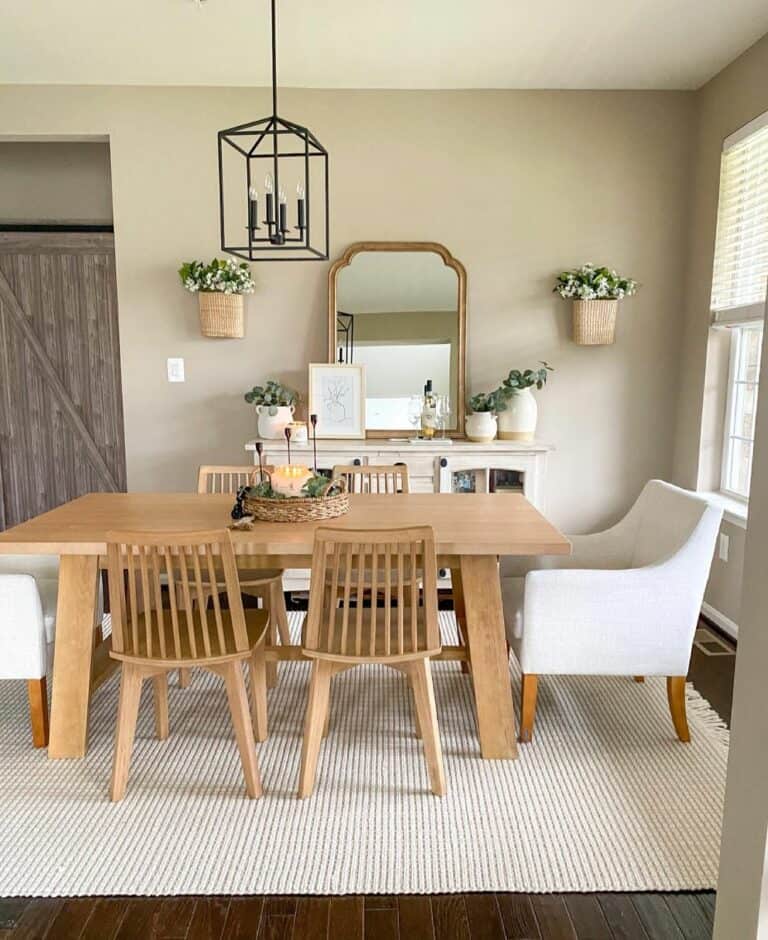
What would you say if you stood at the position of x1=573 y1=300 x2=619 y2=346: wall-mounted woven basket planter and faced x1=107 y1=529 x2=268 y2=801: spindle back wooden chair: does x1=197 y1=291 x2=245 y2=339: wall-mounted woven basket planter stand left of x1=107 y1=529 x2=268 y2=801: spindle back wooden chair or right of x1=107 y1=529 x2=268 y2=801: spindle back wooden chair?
right

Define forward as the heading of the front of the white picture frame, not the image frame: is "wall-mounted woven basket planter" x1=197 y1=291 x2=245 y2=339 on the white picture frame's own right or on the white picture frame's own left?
on the white picture frame's own right

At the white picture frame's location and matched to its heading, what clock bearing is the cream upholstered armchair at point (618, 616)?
The cream upholstered armchair is roughly at 11 o'clock from the white picture frame.

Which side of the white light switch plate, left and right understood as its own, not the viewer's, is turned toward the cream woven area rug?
front

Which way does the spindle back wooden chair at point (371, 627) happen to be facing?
away from the camera

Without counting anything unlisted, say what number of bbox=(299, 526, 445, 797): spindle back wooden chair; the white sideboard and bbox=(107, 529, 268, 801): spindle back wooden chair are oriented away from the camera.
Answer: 2

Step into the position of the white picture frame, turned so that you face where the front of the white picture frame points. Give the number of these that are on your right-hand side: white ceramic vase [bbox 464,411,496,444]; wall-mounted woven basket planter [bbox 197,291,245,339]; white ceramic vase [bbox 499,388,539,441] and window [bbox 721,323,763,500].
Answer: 1

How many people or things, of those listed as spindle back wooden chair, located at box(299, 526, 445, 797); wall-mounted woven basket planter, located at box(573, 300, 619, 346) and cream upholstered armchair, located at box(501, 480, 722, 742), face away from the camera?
1

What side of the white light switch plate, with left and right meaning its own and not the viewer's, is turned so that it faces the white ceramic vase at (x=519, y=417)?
left

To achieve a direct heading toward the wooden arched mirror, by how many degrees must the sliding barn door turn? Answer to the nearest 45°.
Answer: approximately 45° to its left

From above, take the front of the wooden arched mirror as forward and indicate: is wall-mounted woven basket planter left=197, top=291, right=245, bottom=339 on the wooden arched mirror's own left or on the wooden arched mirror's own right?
on the wooden arched mirror's own right

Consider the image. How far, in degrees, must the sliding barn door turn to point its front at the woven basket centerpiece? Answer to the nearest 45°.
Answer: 0° — it already faces it

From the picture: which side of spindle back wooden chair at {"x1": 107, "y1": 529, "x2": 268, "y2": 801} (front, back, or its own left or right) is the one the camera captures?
back

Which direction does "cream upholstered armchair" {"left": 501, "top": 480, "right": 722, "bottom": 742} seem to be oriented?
to the viewer's left
